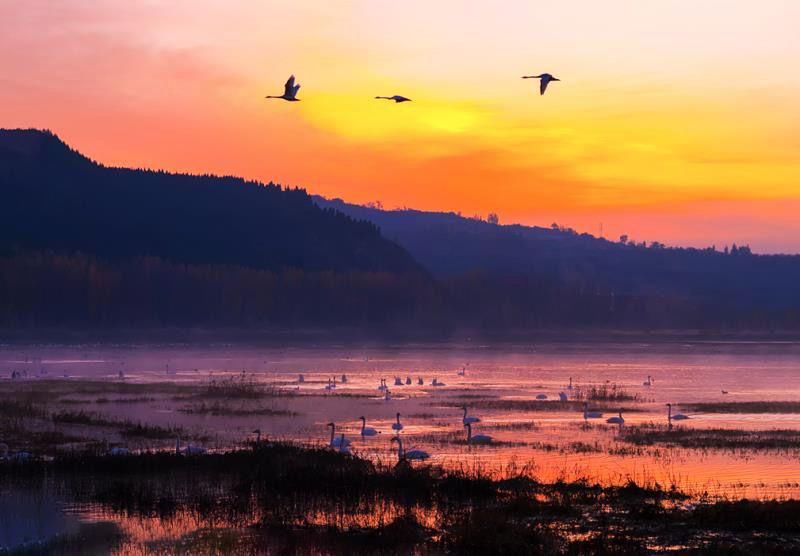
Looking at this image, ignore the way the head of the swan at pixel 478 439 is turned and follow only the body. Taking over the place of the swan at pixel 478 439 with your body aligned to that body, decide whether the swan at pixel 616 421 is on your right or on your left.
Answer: on your right

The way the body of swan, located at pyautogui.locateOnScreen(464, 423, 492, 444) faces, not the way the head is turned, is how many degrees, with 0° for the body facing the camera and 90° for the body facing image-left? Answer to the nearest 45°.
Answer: approximately 90°

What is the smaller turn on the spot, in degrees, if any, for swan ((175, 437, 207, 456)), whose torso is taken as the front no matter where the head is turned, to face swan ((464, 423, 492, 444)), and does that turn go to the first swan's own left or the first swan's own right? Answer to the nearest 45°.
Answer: approximately 135° to the first swan's own right

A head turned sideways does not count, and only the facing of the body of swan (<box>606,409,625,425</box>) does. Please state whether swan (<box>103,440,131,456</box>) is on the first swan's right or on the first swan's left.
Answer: on the first swan's right

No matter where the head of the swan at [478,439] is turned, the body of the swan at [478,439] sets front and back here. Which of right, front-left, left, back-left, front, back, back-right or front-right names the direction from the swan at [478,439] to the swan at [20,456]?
front-left

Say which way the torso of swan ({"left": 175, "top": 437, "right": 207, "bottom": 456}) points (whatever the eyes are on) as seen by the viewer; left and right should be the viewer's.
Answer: facing to the left of the viewer

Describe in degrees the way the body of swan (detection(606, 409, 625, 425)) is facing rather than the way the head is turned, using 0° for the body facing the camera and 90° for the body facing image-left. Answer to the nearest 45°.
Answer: approximately 270°

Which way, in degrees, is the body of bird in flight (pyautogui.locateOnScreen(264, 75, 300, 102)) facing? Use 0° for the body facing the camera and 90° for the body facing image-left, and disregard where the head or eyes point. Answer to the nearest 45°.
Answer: approximately 90°
